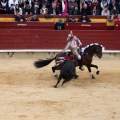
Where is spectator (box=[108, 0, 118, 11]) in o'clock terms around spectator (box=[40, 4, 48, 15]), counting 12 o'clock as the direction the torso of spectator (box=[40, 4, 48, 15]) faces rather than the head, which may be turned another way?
spectator (box=[108, 0, 118, 11]) is roughly at 9 o'clock from spectator (box=[40, 4, 48, 15]).

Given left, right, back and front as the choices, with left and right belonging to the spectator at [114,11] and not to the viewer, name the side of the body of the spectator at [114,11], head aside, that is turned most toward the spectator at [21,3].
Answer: right

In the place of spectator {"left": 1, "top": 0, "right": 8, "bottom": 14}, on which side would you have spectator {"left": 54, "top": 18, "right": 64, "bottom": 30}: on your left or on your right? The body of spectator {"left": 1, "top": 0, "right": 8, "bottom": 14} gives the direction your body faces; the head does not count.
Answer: on your left

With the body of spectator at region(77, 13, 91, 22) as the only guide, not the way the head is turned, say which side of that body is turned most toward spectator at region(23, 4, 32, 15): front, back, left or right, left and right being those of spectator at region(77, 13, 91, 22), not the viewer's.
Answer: right

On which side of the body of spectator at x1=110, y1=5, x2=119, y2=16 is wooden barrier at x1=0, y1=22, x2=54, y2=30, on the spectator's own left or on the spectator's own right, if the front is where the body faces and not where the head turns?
on the spectator's own right

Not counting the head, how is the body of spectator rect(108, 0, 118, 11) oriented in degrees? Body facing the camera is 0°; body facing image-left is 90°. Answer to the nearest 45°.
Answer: approximately 0°

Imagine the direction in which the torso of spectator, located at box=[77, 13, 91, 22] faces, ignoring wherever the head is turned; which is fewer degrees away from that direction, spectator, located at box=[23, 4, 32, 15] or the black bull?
the black bull

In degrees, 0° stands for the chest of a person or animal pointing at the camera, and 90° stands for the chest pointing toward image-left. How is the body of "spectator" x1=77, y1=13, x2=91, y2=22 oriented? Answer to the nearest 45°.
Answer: approximately 0°
